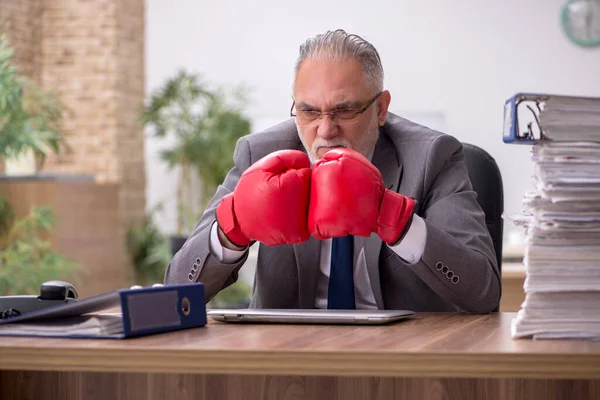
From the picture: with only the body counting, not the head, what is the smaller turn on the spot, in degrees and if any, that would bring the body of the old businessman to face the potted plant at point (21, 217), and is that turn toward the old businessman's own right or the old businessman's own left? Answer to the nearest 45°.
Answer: approximately 135° to the old businessman's own right

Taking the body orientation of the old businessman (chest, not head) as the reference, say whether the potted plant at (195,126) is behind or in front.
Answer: behind

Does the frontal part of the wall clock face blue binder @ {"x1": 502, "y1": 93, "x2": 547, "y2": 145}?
yes

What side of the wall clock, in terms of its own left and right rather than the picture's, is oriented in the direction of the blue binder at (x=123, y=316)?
front

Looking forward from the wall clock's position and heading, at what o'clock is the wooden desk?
The wooden desk is roughly at 12 o'clock from the wall clock.

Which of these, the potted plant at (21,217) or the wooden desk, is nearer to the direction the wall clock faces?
the wooden desk

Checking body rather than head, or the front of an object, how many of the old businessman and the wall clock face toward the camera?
2

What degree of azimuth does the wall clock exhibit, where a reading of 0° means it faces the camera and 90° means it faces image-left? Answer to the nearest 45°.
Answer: approximately 0°

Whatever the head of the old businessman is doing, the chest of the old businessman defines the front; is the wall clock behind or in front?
behind

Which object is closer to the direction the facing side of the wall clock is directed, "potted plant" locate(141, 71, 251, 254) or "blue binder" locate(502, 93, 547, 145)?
the blue binder

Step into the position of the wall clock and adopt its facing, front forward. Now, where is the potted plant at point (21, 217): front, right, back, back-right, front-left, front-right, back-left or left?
front-right

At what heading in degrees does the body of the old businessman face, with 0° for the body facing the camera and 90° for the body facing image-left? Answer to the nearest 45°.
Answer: approximately 0°
